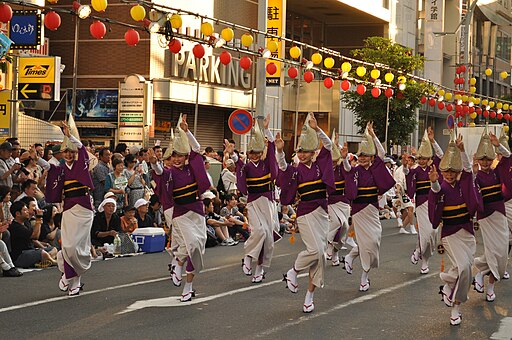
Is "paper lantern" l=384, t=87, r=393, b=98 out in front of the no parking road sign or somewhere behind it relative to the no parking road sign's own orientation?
behind

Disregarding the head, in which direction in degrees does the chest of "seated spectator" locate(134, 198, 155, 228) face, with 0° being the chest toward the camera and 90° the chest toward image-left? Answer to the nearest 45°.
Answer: approximately 315°

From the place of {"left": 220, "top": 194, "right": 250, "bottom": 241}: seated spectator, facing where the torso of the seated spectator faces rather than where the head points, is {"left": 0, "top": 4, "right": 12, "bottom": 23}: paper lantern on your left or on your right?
on your right

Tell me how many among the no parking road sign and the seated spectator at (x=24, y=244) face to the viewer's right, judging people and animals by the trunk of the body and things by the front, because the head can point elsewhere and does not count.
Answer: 1

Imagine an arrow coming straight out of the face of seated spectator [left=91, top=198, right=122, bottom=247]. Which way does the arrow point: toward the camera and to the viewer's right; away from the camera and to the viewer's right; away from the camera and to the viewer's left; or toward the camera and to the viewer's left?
toward the camera and to the viewer's right

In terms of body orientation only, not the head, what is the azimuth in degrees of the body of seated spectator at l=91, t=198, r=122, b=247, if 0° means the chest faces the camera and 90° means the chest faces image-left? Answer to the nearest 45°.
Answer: approximately 315°

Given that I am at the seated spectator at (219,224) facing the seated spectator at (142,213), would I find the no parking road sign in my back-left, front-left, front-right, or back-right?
back-right

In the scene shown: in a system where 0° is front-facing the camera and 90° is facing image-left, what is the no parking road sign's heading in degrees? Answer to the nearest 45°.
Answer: approximately 0°

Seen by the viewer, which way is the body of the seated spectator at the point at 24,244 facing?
to the viewer's right

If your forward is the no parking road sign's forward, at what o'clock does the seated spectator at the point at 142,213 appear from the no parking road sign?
The seated spectator is roughly at 1 o'clock from the no parking road sign.
